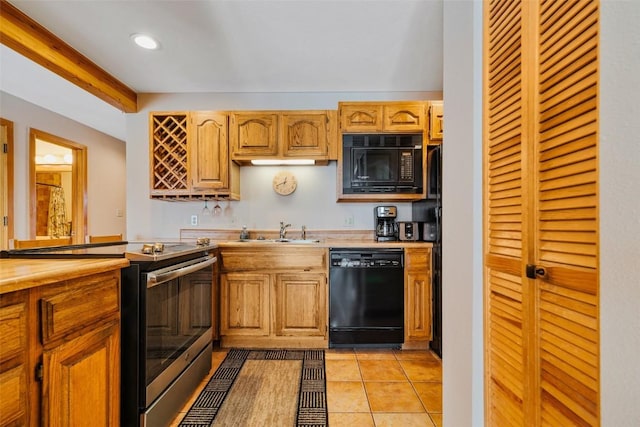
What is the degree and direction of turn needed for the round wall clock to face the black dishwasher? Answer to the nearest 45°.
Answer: approximately 45° to its left

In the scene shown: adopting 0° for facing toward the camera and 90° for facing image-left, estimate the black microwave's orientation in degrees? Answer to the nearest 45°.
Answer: approximately 0°

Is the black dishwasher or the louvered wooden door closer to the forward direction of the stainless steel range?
the louvered wooden door

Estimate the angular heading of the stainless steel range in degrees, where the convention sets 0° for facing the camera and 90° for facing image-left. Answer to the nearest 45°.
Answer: approximately 315°

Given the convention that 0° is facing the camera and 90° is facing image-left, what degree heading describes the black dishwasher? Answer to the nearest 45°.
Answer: approximately 0°
